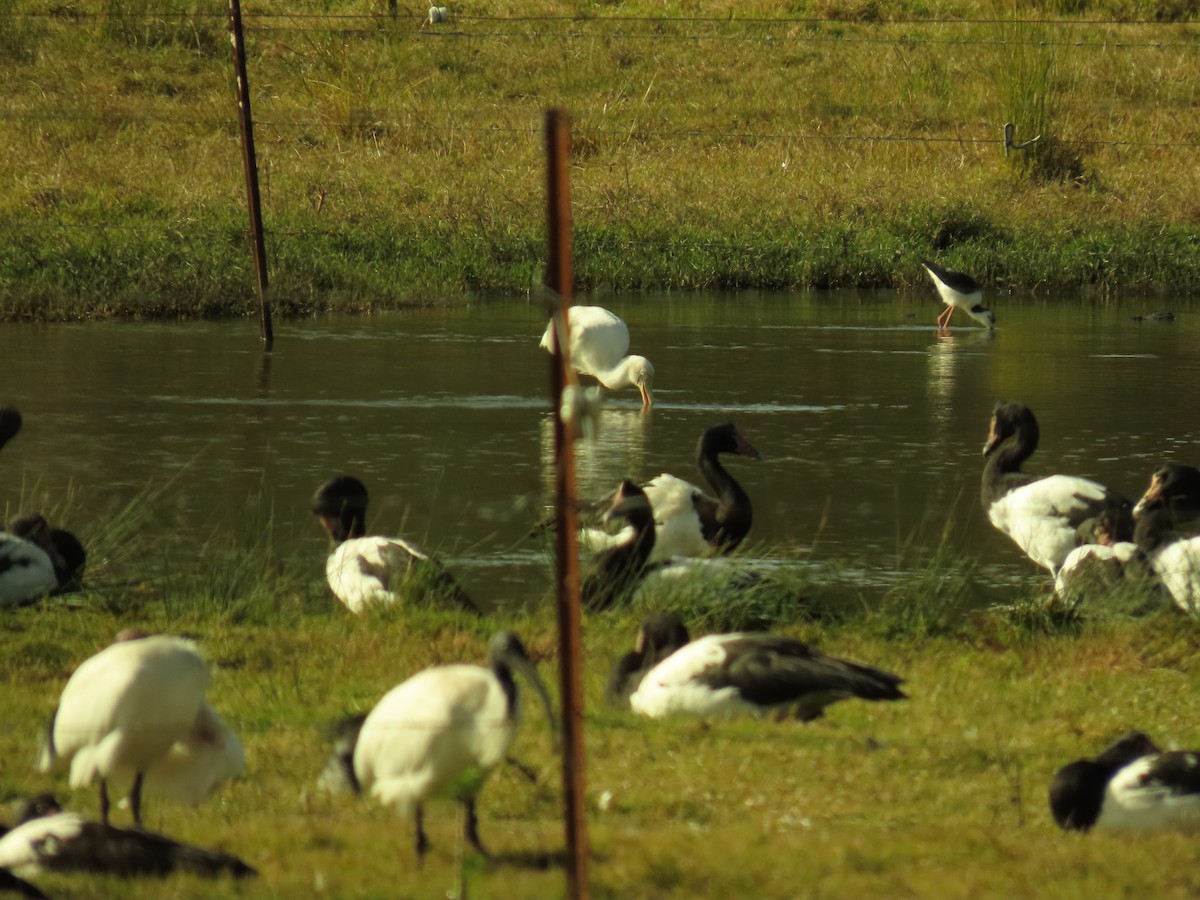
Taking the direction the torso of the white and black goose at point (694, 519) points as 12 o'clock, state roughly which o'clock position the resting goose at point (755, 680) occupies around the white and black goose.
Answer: The resting goose is roughly at 3 o'clock from the white and black goose.

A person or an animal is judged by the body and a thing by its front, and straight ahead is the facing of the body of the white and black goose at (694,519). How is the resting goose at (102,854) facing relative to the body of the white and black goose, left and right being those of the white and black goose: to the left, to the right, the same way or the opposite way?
the opposite way

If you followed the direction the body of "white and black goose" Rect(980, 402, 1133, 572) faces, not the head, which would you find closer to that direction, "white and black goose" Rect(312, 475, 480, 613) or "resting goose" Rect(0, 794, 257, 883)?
the white and black goose

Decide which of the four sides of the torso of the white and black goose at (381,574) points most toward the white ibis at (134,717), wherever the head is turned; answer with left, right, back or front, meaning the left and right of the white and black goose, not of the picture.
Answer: left

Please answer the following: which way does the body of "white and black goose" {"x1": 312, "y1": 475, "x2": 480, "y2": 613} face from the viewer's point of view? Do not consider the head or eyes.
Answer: to the viewer's left

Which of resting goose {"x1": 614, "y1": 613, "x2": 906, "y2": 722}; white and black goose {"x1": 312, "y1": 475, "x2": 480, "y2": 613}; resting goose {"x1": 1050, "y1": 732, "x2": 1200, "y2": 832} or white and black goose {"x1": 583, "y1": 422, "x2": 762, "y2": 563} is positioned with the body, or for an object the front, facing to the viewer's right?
white and black goose {"x1": 583, "y1": 422, "x2": 762, "y2": 563}

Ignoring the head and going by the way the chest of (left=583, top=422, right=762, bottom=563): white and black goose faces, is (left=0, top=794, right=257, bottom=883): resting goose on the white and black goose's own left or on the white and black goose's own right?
on the white and black goose's own right

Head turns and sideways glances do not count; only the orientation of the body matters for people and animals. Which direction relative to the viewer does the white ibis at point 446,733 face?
to the viewer's right

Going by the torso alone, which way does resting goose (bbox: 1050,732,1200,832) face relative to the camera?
to the viewer's left

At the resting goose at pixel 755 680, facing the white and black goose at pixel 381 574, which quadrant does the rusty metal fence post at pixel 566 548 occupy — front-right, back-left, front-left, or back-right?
back-left

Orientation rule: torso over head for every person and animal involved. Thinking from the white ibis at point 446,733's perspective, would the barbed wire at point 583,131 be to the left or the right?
on its left

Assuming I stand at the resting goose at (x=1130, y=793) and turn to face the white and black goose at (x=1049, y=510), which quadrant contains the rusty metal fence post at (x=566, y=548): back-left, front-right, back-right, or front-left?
back-left
